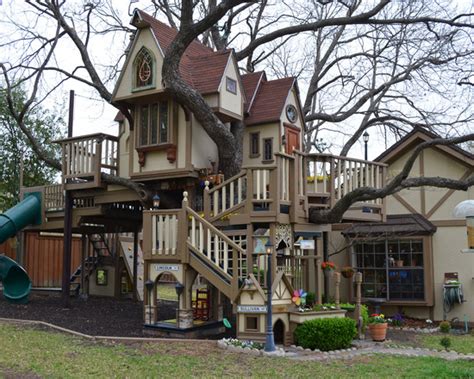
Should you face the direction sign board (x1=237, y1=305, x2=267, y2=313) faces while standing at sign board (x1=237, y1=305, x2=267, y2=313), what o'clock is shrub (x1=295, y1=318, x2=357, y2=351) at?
The shrub is roughly at 9 o'clock from the sign board.

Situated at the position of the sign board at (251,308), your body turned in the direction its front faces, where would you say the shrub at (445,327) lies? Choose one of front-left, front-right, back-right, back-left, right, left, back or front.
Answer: back-left

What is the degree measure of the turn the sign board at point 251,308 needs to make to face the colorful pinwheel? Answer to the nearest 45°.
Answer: approximately 135° to its left

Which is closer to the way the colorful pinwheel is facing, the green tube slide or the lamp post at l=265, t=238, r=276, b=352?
the lamp post

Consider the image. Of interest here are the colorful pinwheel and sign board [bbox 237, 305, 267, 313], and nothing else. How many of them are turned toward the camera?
2

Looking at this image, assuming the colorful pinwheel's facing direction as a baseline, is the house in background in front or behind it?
behind

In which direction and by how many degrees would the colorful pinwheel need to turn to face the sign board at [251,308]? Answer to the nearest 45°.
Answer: approximately 45° to its right

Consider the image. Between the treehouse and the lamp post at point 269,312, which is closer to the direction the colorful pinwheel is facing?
the lamp post

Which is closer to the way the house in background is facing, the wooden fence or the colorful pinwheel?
the colorful pinwheel

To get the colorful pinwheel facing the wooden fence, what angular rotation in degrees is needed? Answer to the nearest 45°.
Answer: approximately 135° to its right
